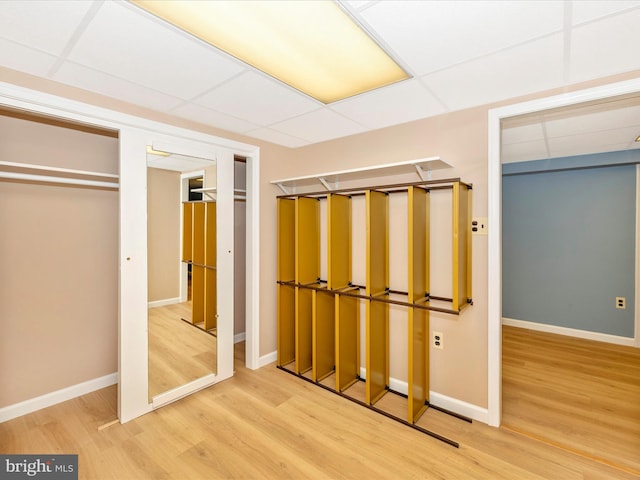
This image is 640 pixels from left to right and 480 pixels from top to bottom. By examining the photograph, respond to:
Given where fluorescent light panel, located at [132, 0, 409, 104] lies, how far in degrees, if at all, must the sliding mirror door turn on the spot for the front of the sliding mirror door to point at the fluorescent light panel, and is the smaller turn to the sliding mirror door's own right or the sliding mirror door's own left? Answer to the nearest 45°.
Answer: approximately 45° to the sliding mirror door's own right

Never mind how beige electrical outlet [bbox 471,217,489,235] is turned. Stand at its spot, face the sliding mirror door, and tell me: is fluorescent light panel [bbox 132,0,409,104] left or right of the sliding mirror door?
left

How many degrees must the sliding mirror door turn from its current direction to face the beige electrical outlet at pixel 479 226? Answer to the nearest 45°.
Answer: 0° — it already faces it

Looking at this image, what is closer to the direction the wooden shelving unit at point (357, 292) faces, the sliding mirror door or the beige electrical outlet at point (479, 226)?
the sliding mirror door

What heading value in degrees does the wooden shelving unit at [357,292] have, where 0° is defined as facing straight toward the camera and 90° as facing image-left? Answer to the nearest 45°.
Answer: approximately 45°

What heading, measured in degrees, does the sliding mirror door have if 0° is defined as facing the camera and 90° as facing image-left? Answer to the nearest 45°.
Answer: approximately 315°
